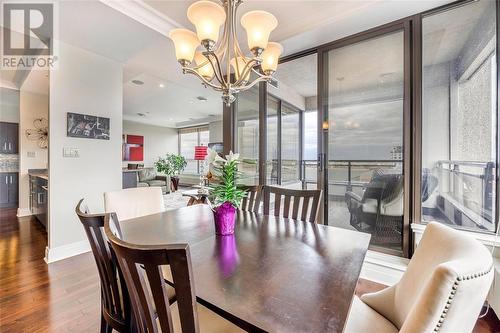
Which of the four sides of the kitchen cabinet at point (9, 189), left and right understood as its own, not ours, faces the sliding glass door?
front

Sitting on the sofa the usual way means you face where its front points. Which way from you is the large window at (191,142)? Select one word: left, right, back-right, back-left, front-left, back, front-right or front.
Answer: left

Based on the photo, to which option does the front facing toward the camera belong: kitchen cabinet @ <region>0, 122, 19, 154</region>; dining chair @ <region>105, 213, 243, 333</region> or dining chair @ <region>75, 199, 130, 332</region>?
the kitchen cabinet

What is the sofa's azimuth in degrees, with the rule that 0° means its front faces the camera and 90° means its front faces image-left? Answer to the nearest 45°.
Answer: approximately 315°

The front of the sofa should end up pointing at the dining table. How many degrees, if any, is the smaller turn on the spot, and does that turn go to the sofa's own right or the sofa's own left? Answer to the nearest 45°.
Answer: approximately 45° to the sofa's own right

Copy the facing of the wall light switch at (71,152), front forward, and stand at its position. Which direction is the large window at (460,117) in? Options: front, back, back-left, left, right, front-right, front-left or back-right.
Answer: front-left

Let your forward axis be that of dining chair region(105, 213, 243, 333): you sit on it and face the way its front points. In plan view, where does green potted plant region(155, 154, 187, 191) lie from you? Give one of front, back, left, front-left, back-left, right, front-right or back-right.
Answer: front-left

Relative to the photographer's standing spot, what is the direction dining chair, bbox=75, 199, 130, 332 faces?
facing away from the viewer and to the right of the viewer

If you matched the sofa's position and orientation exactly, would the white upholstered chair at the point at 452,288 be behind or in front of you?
in front

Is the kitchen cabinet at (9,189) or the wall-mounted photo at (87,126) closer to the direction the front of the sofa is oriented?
the wall-mounted photo

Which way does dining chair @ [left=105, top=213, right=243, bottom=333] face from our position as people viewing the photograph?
facing away from the viewer and to the right of the viewer
